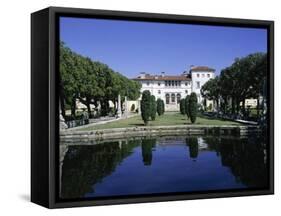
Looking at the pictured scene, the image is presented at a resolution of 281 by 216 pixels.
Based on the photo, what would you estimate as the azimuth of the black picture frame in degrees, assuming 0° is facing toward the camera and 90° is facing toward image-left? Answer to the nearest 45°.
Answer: approximately 315°
